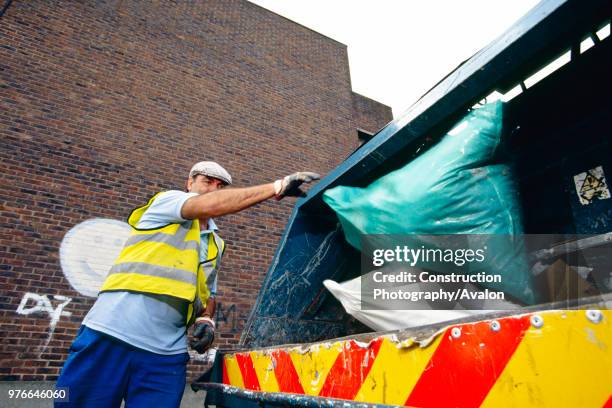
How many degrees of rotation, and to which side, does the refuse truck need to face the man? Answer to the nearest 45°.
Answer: approximately 135° to its left

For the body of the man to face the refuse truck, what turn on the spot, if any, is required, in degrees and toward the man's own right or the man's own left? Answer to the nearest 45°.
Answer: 0° — they already face it

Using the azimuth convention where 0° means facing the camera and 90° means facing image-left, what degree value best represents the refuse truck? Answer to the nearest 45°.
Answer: approximately 225°

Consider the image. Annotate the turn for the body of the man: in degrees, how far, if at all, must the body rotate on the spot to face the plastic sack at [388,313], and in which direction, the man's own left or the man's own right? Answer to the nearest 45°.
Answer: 0° — they already face it

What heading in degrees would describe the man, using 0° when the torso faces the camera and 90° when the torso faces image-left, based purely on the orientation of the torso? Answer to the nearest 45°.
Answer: approximately 315°

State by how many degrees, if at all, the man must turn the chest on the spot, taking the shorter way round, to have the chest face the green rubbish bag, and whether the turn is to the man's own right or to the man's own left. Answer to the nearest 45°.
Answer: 0° — they already face it
